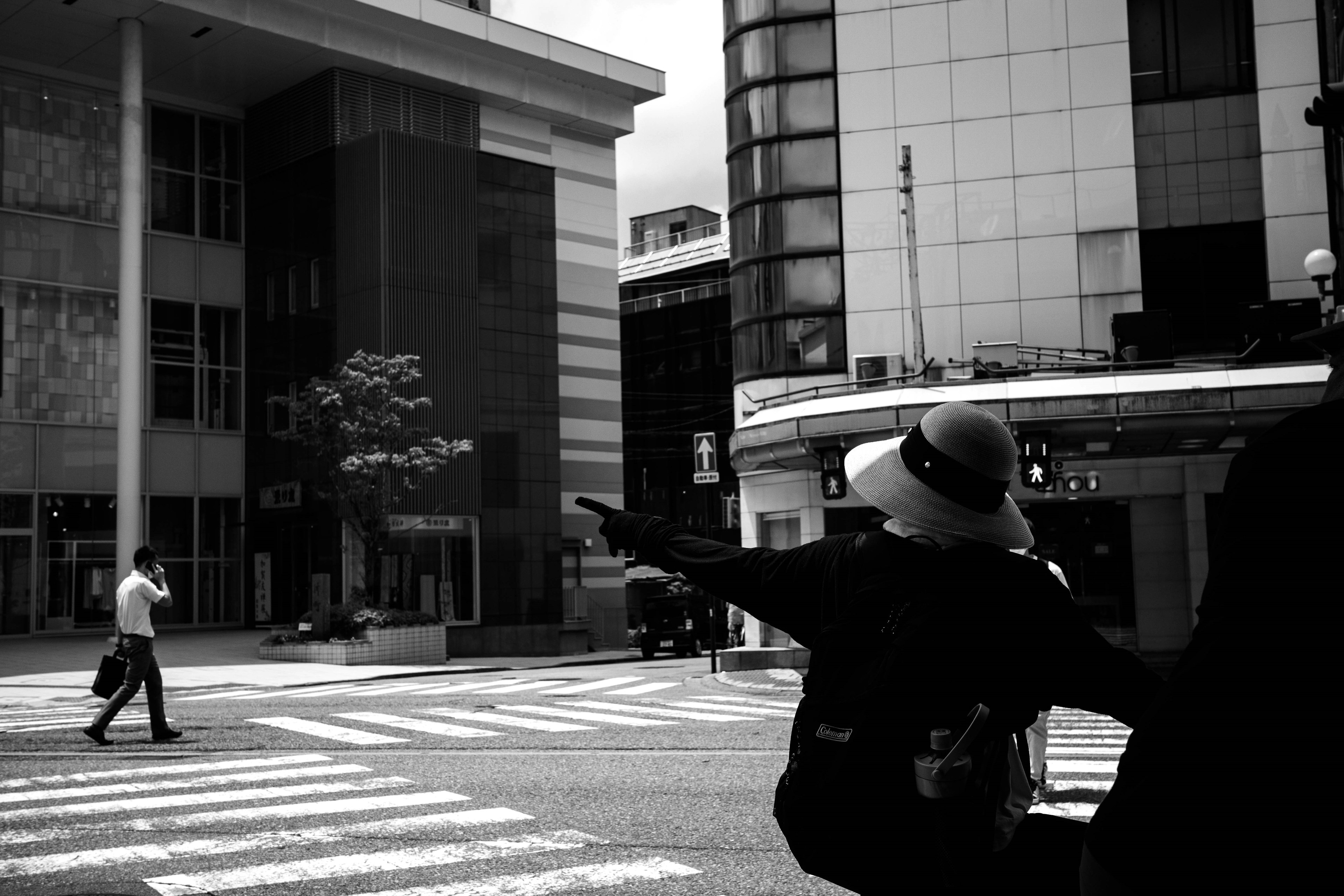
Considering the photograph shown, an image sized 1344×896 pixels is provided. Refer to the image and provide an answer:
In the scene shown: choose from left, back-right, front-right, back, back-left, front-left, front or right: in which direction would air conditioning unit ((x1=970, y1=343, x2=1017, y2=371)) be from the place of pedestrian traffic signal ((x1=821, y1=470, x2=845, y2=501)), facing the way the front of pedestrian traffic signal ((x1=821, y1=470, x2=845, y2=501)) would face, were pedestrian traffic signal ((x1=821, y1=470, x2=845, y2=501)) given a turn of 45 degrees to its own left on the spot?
left

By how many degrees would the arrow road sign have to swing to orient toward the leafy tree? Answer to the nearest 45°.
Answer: approximately 135° to its right

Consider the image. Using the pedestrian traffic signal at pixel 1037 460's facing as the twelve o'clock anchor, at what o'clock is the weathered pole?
The weathered pole is roughly at 5 o'clock from the pedestrian traffic signal.

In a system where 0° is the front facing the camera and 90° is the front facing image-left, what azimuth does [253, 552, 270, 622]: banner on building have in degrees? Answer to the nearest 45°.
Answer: approximately 0°

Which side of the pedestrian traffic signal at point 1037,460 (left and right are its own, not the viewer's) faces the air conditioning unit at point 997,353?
back

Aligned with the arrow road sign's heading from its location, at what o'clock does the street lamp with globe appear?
The street lamp with globe is roughly at 10 o'clock from the arrow road sign.

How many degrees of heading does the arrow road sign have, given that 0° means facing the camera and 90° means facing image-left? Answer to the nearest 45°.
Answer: approximately 0°
